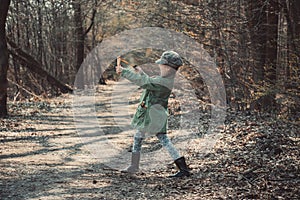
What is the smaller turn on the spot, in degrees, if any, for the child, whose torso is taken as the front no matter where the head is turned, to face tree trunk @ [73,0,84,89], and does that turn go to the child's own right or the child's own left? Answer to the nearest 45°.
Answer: approximately 90° to the child's own right

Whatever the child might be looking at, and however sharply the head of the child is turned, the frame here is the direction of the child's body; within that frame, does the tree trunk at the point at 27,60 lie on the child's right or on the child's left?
on the child's right

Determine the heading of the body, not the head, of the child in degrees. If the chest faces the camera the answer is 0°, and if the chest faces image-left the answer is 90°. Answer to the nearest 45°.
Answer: approximately 90°

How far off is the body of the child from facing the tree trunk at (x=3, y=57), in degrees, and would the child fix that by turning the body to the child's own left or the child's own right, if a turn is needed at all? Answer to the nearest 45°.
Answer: approximately 45° to the child's own right
